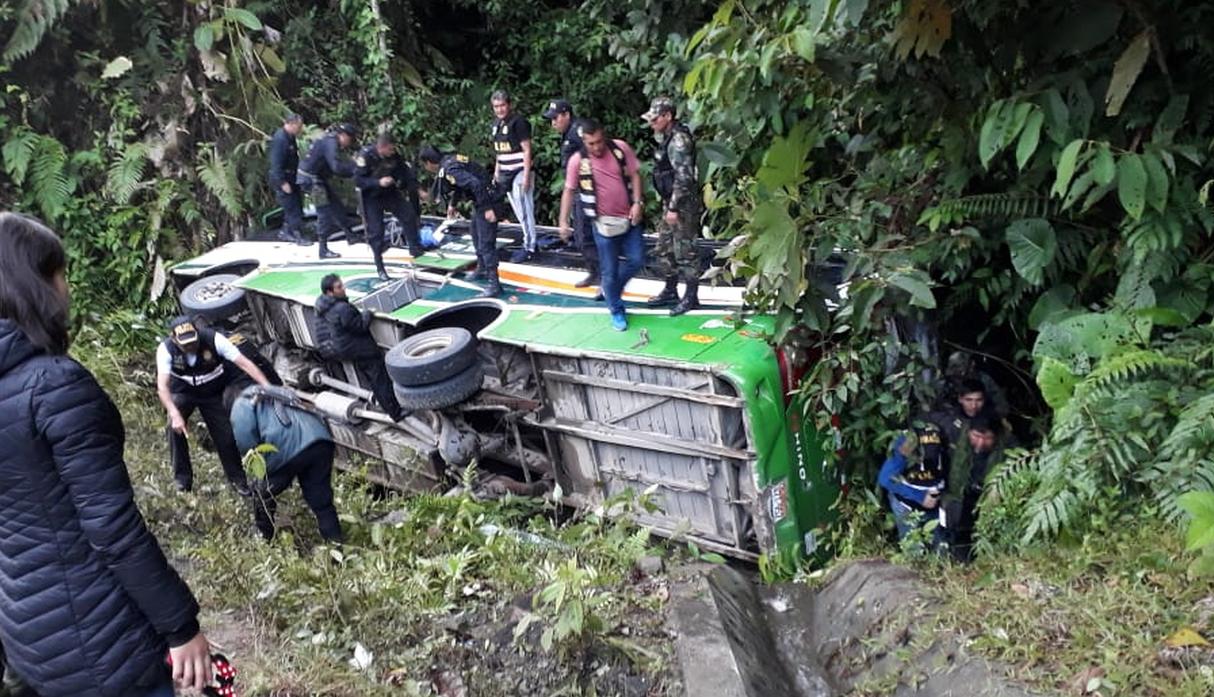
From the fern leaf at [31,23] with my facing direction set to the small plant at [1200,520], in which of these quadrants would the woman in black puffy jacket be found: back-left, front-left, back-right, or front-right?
front-right

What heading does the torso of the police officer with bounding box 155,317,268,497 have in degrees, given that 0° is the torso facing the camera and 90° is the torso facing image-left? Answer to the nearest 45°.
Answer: approximately 0°

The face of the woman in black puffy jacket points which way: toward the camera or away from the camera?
away from the camera

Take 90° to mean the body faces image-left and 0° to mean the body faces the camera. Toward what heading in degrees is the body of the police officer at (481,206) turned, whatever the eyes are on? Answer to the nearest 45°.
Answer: approximately 90°

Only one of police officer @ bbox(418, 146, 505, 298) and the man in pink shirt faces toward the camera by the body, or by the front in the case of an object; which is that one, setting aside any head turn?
the man in pink shirt

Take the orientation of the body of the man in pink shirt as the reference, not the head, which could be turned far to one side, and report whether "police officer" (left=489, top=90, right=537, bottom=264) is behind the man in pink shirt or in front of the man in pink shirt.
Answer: behind

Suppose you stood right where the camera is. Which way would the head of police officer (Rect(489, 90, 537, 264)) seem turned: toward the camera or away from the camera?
toward the camera

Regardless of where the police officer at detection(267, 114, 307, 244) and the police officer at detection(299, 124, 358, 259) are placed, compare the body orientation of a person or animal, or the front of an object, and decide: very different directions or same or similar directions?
same or similar directions

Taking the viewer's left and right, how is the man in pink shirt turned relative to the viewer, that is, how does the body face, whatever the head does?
facing the viewer
